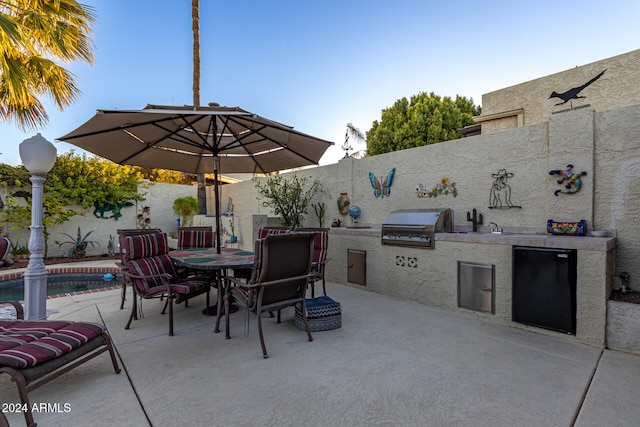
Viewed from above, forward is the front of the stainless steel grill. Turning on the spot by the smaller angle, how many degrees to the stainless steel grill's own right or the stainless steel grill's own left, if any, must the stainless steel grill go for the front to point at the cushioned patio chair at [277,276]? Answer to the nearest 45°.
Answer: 0° — it already faces it

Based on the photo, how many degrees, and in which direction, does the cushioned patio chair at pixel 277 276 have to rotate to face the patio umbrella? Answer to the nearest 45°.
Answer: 0° — it already faces it

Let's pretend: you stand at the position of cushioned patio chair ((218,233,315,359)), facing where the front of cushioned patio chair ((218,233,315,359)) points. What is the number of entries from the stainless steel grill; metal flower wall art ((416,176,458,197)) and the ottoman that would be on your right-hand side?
3

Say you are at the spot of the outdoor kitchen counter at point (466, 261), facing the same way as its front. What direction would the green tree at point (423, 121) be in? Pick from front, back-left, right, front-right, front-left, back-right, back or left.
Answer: back-right

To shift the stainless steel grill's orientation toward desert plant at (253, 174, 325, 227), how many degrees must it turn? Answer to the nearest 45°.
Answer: approximately 90° to its right

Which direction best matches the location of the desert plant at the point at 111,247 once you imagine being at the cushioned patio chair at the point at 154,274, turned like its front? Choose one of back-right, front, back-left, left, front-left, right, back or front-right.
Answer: back-left

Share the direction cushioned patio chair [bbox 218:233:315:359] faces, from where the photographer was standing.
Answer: facing away from the viewer and to the left of the viewer

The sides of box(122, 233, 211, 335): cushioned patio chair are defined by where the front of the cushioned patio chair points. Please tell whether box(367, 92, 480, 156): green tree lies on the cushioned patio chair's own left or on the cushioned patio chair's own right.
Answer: on the cushioned patio chair's own left

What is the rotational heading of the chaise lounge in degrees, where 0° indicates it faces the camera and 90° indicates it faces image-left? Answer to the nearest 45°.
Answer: approximately 315°

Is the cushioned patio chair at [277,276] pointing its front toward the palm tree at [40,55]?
yes

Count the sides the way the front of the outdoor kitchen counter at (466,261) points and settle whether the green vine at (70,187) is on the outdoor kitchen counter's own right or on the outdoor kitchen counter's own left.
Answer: on the outdoor kitchen counter's own right

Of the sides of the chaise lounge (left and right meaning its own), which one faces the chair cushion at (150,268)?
left

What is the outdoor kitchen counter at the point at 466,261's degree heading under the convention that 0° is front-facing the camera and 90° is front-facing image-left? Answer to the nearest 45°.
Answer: approximately 45°
